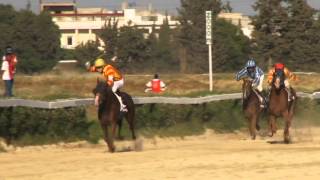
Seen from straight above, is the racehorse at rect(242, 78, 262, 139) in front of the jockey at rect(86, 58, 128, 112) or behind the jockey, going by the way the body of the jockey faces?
behind

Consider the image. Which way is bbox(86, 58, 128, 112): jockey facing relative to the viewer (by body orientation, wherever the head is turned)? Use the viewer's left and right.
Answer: facing the viewer and to the left of the viewer

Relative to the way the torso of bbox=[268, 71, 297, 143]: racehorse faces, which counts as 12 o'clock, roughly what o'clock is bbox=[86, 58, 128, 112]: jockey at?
The jockey is roughly at 2 o'clock from the racehorse.

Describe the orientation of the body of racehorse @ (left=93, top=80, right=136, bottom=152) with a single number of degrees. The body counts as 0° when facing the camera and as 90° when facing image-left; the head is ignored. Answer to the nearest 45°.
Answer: approximately 45°

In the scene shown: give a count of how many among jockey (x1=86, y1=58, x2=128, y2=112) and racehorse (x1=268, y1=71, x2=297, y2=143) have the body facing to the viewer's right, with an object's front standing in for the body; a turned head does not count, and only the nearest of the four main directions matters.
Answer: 0

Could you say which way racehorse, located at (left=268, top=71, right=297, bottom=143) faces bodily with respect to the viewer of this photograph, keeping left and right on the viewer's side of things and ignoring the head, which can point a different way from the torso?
facing the viewer
